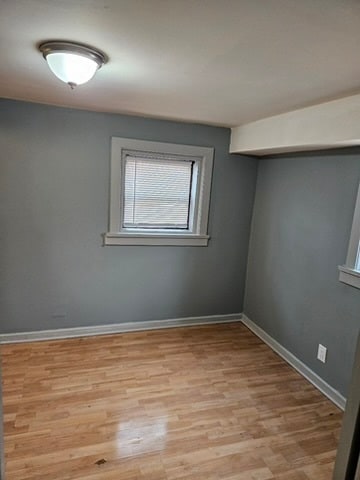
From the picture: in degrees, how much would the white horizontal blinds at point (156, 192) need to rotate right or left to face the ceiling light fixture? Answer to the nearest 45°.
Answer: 0° — it already faces it

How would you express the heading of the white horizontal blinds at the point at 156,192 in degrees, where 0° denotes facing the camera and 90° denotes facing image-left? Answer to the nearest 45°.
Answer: approximately 0°

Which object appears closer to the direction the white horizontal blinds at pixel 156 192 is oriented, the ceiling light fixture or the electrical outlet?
the ceiling light fixture

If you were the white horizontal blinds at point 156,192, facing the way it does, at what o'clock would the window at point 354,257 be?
The window is roughly at 10 o'clock from the white horizontal blinds.

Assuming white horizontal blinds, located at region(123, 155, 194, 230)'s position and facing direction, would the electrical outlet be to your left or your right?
on your left

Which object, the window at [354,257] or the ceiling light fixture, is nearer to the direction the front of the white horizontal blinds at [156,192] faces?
the ceiling light fixture
